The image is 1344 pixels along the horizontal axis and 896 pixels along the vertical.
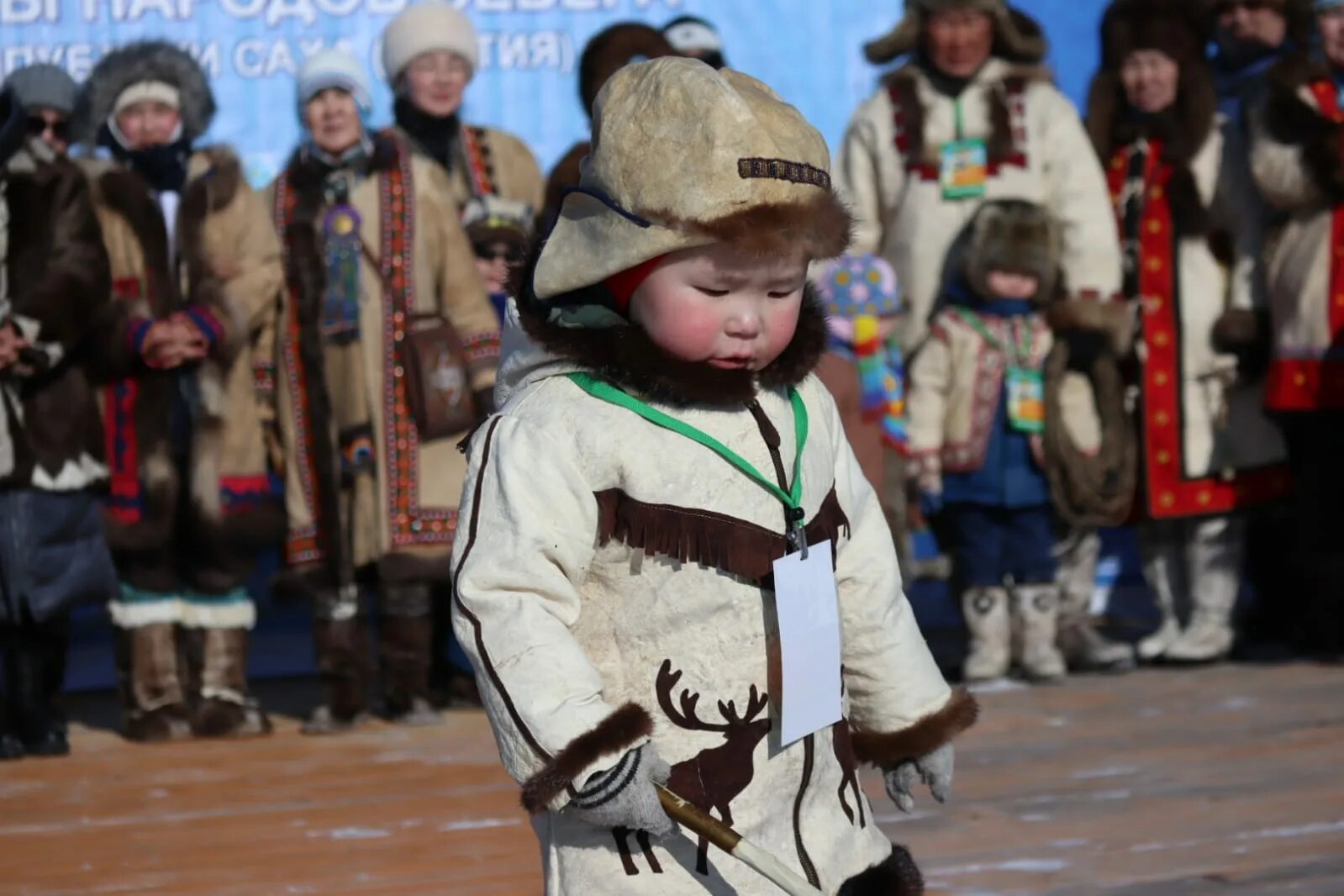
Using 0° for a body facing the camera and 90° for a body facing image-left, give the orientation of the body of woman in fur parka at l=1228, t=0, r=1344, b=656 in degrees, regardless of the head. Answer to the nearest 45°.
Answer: approximately 0°

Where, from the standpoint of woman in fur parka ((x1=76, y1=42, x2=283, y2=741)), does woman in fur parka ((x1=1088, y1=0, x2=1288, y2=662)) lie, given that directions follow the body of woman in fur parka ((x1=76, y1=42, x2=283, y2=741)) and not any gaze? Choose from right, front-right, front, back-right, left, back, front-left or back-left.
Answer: left

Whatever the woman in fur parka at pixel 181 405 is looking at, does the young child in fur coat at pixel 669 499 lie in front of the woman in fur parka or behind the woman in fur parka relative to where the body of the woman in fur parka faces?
in front

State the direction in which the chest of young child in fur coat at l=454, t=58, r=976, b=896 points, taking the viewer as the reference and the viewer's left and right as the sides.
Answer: facing the viewer and to the right of the viewer

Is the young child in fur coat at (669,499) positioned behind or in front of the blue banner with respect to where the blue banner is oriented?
in front

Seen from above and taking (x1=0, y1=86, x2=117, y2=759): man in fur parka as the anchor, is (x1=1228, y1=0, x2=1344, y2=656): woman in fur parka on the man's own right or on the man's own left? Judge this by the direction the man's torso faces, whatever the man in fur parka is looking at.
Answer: on the man's own left
